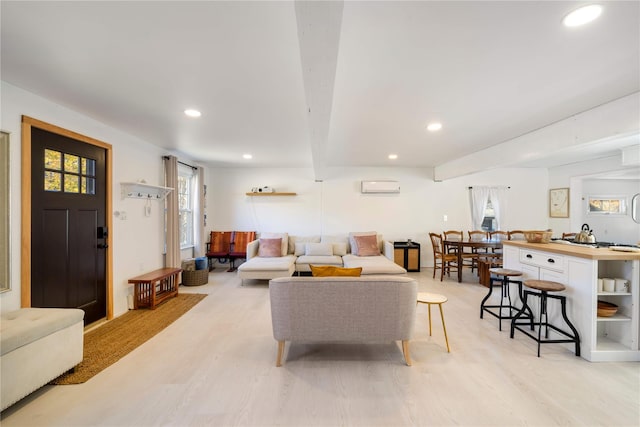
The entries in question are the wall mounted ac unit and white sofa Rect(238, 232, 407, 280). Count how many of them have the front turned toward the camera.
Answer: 2

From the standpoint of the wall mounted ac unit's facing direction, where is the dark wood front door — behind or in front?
in front

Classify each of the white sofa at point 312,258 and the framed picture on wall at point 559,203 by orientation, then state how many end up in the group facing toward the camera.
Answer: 2

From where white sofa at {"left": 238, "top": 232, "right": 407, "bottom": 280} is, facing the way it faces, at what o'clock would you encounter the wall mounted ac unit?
The wall mounted ac unit is roughly at 8 o'clock from the white sofa.

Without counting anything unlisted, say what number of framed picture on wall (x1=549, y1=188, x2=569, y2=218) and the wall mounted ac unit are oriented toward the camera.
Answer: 2

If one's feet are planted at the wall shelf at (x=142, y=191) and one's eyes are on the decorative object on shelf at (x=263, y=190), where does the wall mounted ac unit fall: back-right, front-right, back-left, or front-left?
front-right

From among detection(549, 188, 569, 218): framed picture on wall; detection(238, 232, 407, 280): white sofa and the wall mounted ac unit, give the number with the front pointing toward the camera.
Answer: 3

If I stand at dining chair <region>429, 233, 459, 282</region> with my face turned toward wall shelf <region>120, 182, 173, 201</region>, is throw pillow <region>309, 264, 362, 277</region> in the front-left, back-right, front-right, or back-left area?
front-left

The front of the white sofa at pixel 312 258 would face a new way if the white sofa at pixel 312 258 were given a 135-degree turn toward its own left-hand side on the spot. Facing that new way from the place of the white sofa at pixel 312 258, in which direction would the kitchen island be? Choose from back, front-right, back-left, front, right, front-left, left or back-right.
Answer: right

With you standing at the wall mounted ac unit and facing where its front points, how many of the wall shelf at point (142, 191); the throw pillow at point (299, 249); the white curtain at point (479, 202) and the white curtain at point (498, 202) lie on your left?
2

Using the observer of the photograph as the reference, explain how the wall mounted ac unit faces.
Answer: facing the viewer

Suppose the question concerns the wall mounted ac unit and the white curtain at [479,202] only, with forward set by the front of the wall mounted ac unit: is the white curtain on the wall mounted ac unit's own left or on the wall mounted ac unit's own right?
on the wall mounted ac unit's own left

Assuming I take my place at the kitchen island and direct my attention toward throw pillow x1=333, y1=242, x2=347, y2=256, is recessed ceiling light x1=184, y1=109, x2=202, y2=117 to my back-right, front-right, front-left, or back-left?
front-left

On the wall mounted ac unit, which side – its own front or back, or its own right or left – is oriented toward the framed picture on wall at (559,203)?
left

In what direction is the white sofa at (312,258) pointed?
toward the camera

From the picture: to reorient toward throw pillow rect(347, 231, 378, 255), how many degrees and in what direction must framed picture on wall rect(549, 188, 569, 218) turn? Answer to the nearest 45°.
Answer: approximately 45° to its right
